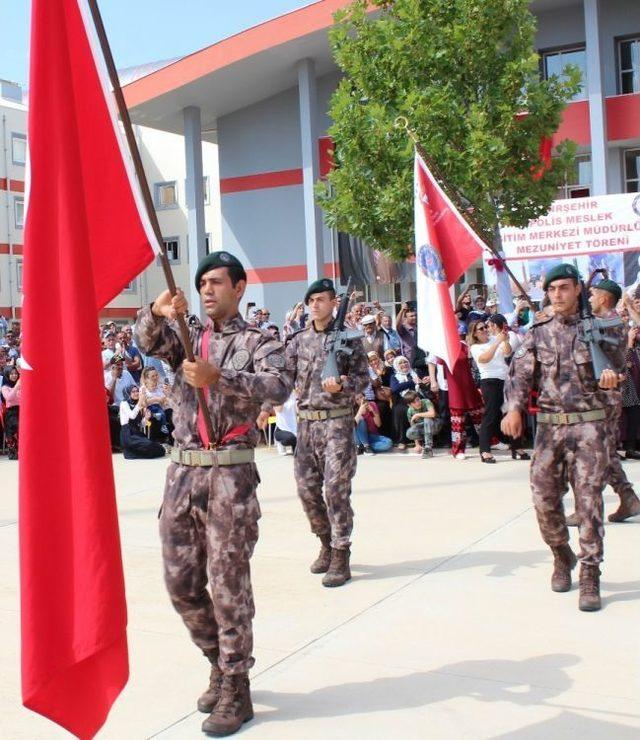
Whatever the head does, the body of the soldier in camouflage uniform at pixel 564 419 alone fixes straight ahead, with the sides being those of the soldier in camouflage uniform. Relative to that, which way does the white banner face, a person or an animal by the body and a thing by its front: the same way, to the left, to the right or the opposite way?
the same way

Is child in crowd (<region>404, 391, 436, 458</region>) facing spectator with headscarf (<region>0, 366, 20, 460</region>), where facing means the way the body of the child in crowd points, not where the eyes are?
no

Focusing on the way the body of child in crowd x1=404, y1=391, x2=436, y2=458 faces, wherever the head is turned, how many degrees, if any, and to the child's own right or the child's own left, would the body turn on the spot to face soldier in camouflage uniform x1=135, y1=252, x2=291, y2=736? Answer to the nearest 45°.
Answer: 0° — they already face them

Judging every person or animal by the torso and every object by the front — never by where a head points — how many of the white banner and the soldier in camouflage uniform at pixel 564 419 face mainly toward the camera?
2

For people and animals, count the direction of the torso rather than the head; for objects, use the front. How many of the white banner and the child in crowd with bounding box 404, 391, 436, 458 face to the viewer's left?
0

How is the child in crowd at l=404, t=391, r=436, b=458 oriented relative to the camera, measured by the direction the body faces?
toward the camera

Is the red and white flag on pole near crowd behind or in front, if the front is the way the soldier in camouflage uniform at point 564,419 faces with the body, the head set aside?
behind

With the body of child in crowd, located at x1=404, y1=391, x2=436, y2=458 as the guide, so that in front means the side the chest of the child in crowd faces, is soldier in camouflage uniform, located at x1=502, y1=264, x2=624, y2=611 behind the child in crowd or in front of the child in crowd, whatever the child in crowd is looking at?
in front

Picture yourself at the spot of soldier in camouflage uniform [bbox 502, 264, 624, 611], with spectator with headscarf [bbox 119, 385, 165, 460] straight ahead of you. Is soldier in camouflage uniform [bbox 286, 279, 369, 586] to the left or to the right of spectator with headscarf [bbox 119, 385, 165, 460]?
left

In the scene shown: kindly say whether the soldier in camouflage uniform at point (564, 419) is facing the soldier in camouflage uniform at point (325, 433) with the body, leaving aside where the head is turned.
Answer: no

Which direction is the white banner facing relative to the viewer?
toward the camera

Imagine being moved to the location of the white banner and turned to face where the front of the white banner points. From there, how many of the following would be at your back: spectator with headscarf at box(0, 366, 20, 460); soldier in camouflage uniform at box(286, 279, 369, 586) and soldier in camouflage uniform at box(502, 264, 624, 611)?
0

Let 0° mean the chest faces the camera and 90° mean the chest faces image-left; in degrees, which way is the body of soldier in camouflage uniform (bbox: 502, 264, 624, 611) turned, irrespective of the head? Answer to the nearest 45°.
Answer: approximately 0°

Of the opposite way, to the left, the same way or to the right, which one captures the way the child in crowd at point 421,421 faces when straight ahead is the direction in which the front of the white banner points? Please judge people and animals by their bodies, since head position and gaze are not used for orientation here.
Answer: the same way

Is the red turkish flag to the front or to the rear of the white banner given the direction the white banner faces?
to the front

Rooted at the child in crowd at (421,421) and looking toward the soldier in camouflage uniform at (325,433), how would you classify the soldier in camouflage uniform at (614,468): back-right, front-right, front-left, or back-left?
front-left

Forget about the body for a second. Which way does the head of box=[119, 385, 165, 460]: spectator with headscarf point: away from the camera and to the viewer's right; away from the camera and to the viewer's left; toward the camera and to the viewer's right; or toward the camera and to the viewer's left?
toward the camera and to the viewer's right

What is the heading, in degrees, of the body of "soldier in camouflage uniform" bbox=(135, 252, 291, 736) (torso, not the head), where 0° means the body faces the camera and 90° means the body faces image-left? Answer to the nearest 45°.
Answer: approximately 45°
